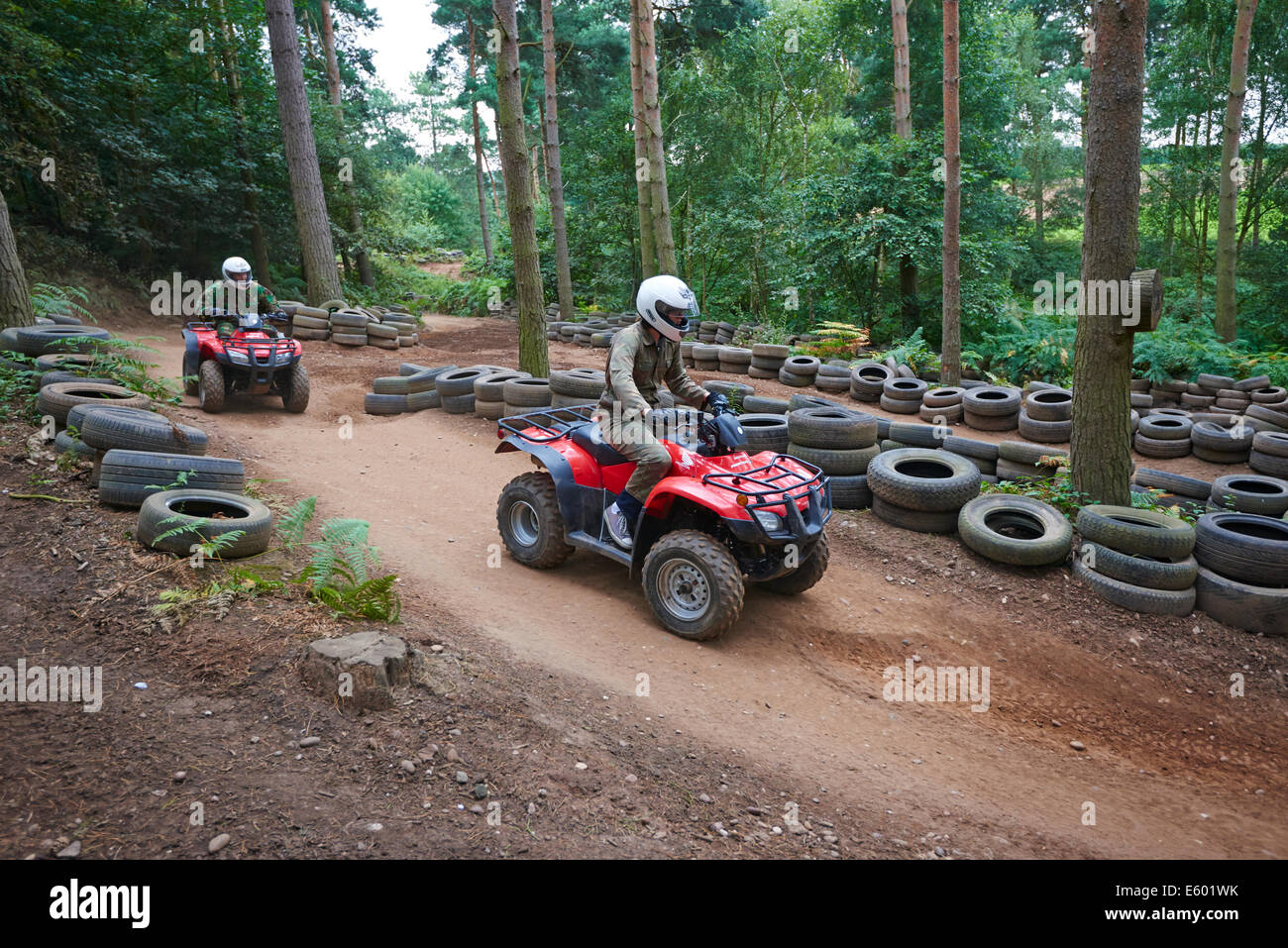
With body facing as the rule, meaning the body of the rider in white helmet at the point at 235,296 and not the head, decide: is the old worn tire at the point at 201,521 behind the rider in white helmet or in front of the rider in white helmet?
in front

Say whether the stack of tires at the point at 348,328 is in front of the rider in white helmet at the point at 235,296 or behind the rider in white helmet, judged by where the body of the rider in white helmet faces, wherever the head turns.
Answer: behind

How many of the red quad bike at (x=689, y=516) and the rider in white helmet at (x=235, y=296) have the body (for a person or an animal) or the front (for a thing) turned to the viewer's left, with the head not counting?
0

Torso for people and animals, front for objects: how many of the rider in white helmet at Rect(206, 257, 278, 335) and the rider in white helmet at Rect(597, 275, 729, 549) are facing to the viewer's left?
0

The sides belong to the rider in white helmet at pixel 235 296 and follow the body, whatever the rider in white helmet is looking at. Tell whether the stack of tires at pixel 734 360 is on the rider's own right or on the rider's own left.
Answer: on the rider's own left

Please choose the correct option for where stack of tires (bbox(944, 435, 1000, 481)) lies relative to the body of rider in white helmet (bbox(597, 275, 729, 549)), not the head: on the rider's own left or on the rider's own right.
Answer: on the rider's own left

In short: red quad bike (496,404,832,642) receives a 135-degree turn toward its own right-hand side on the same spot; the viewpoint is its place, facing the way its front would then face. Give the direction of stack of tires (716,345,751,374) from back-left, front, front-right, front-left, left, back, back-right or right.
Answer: right

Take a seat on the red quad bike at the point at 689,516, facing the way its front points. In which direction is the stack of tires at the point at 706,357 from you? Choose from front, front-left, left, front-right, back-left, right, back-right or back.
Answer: back-left

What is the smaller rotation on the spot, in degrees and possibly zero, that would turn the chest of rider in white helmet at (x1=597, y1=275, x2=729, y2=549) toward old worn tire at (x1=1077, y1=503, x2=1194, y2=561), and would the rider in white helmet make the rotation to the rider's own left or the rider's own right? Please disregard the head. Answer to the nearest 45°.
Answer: approximately 45° to the rider's own left

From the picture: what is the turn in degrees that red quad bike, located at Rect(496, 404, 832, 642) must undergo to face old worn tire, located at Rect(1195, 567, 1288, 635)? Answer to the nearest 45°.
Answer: approximately 45° to its left

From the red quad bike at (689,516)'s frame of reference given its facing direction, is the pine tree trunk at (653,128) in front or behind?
behind

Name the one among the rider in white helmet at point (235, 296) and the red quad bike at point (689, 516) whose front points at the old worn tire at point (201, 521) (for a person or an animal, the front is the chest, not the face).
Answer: the rider in white helmet
